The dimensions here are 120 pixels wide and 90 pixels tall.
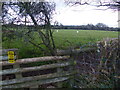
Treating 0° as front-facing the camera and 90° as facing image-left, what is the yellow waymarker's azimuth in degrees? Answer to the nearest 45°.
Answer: approximately 0°

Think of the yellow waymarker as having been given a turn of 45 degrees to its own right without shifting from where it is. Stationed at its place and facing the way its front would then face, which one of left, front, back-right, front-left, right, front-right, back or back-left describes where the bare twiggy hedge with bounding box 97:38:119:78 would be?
back-left
